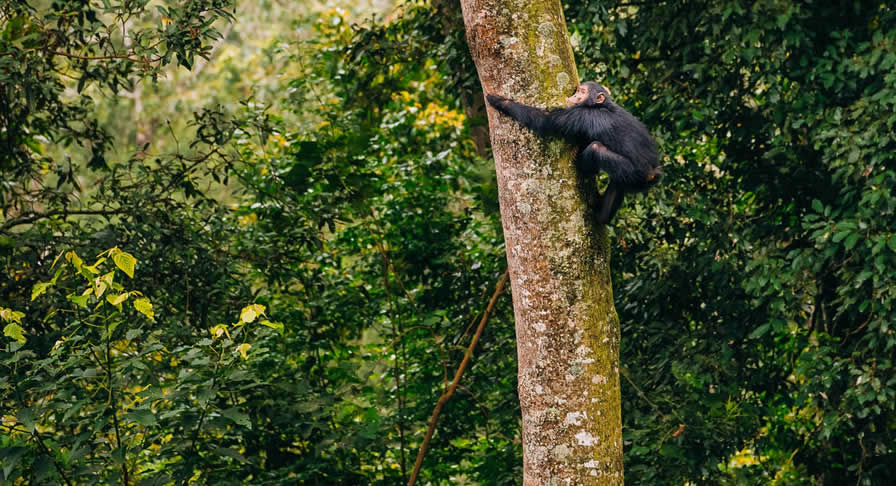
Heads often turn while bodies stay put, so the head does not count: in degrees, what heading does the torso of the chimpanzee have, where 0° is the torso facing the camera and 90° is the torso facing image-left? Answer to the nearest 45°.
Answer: approximately 90°
